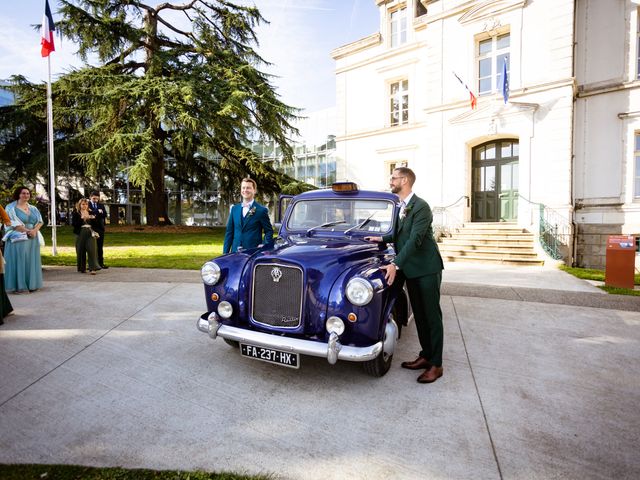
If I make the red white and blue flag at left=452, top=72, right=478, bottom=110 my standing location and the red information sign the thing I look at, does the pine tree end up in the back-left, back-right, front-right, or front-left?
back-right

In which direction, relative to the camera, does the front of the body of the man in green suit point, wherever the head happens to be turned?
to the viewer's left

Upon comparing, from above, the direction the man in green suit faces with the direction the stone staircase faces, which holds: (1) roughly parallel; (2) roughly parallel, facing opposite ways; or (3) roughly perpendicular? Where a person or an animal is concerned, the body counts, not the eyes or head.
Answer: roughly perpendicular

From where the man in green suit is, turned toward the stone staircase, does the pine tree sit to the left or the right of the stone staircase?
left

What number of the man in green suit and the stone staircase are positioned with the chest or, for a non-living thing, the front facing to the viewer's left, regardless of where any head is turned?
1

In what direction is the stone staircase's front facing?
toward the camera

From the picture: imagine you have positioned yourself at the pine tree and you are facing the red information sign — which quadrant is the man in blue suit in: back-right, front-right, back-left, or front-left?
front-right

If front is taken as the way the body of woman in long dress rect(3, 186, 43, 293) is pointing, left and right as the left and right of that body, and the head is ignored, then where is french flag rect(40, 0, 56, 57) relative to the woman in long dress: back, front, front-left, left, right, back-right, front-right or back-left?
back-left

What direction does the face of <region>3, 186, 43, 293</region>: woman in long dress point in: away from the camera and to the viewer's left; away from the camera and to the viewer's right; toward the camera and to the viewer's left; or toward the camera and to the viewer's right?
toward the camera and to the viewer's right

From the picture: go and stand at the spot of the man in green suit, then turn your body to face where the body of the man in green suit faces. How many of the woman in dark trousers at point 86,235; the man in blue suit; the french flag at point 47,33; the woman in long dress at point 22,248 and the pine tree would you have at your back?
0

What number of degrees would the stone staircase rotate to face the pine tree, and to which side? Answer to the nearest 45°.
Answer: approximately 90° to its right

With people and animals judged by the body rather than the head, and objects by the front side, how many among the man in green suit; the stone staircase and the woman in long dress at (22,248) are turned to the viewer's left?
1

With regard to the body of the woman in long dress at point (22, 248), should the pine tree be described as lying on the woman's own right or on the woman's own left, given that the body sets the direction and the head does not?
on the woman's own left

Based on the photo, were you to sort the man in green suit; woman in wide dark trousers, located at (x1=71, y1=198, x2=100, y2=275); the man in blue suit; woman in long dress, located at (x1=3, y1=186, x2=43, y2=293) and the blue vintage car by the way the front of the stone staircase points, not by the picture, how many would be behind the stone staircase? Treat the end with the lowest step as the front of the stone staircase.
0

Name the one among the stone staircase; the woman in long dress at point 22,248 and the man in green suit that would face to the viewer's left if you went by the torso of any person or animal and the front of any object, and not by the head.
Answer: the man in green suit
